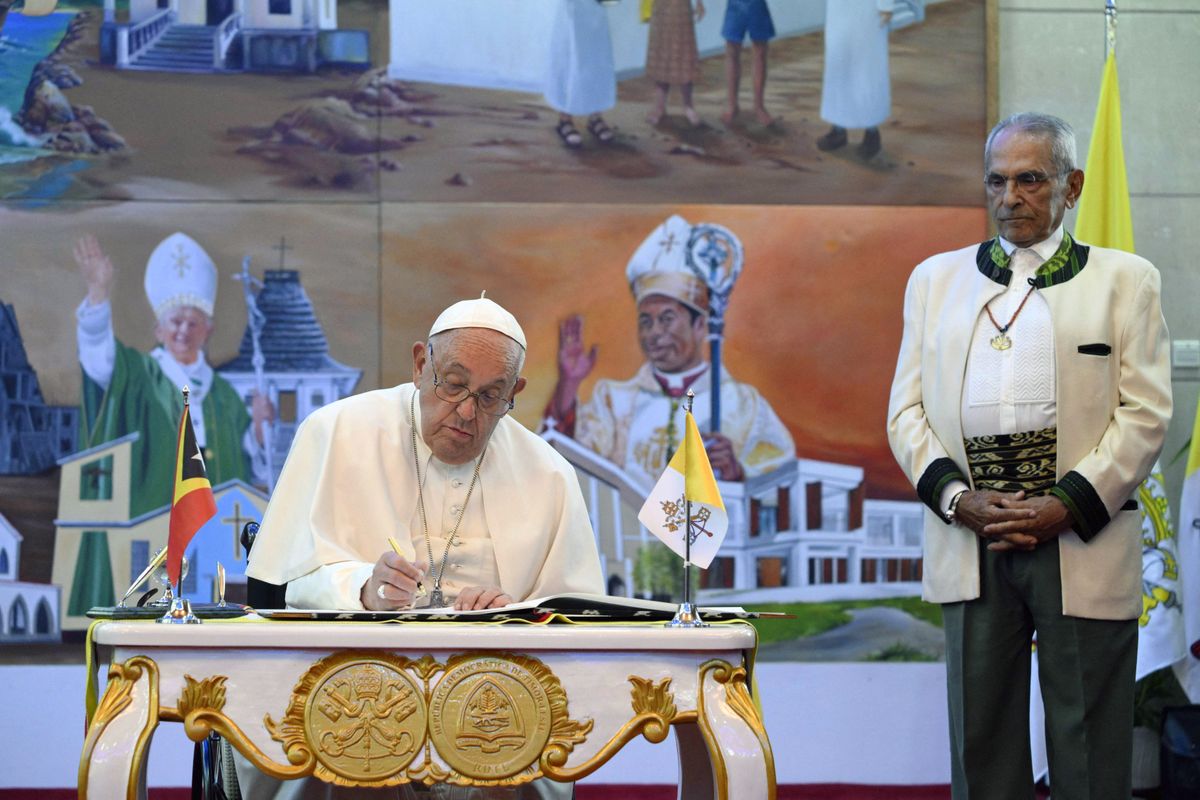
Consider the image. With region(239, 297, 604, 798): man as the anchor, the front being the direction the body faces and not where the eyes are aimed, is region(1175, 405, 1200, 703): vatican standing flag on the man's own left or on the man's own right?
on the man's own left

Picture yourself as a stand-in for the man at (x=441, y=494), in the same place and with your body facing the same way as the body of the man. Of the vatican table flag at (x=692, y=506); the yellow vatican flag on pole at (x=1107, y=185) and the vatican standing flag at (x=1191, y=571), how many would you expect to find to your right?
0

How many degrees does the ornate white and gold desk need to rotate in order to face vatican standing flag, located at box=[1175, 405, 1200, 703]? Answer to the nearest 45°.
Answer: approximately 135° to its left

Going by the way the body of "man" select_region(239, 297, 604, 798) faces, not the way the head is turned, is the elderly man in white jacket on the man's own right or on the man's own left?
on the man's own left

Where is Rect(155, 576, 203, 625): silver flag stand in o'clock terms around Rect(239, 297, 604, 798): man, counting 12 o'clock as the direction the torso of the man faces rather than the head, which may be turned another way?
The silver flag stand is roughly at 1 o'clock from the man.

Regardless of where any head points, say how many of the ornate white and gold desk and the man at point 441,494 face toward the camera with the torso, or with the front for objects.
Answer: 2

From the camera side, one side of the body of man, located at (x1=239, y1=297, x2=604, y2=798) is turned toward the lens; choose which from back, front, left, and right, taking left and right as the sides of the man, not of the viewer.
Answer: front

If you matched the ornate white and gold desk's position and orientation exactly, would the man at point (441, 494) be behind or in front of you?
behind

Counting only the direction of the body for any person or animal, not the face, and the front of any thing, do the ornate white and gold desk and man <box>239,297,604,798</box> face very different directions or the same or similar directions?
same or similar directions

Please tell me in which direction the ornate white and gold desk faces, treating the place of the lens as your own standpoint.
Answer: facing the viewer

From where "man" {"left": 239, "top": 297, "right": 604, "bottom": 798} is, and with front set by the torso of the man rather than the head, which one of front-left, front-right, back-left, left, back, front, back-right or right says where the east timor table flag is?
front-right

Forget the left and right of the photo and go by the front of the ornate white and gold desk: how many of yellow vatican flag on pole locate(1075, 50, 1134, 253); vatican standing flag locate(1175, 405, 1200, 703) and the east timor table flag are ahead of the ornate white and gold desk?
0
